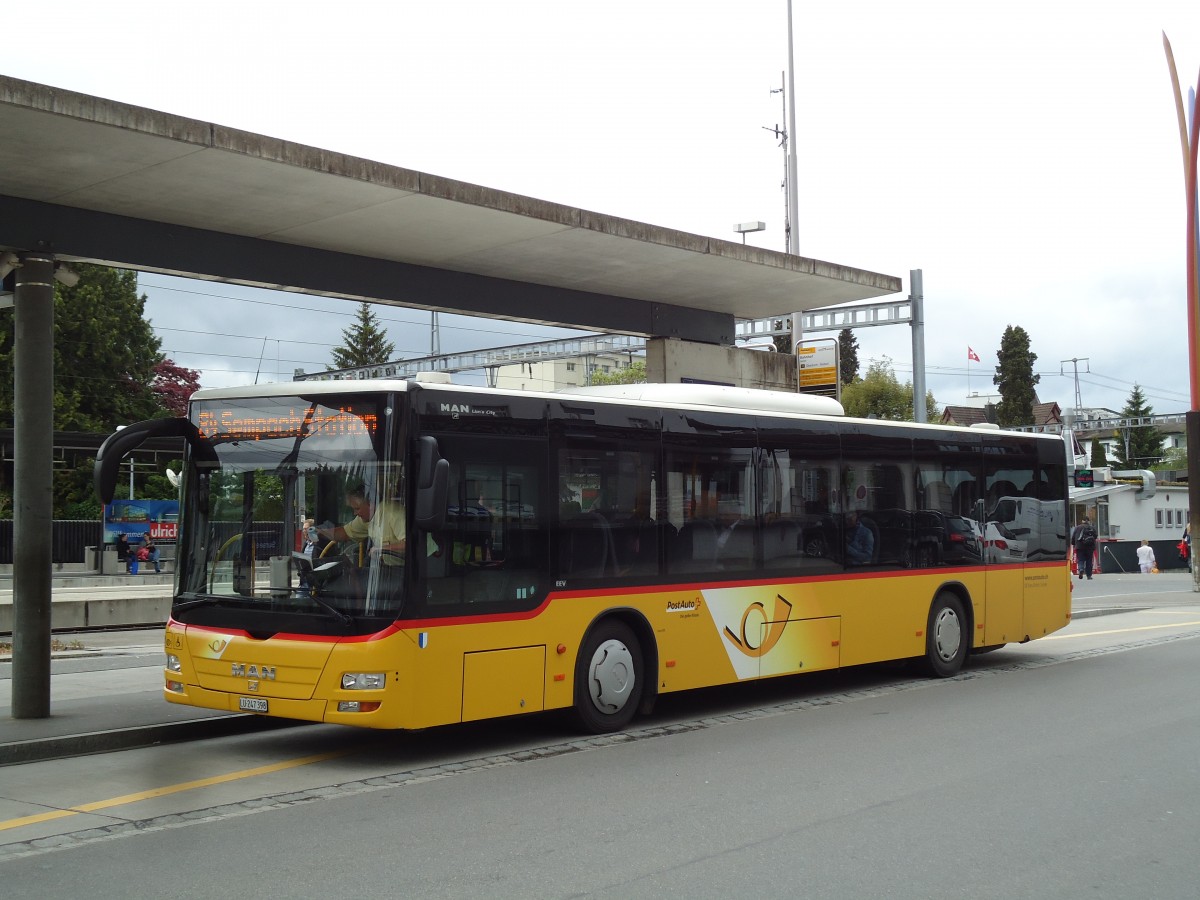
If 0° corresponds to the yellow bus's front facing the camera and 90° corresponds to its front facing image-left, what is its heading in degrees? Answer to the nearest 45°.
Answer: approximately 45°

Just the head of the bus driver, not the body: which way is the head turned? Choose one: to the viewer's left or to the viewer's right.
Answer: to the viewer's left

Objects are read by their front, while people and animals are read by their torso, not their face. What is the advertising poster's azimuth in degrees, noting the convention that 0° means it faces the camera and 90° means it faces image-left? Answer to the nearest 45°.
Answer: approximately 0°

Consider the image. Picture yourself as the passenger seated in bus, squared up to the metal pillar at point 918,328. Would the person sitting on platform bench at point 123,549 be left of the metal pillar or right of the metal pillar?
left

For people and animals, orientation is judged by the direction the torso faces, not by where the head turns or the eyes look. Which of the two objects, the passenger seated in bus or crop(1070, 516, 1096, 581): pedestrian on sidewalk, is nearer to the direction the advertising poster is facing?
the passenger seated in bus

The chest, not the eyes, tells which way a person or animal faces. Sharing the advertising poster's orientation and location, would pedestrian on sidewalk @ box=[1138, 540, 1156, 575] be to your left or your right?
on your left
